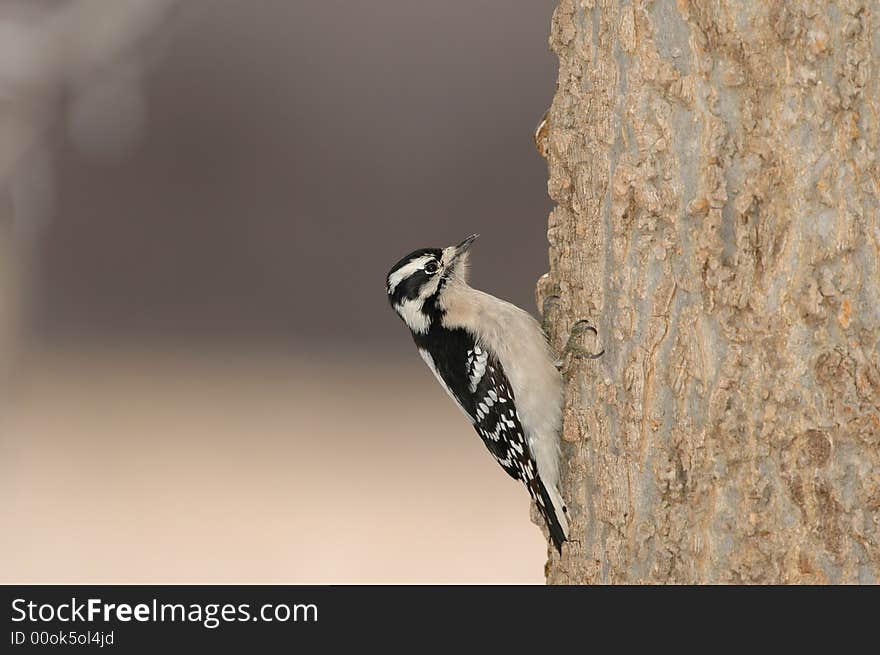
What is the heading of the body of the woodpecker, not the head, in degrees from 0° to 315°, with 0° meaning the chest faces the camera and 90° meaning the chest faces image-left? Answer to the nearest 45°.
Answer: approximately 270°
